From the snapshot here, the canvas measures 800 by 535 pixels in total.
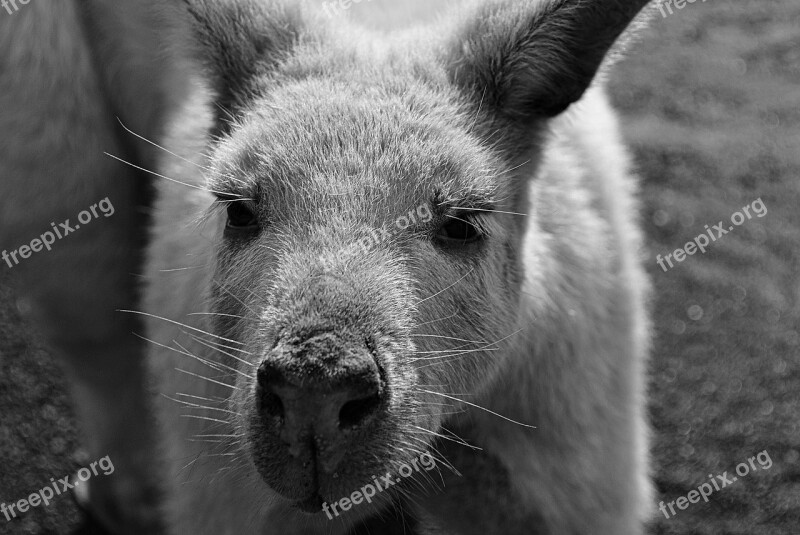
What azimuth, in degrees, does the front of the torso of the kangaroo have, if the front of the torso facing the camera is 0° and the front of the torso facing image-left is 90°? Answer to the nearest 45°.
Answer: approximately 0°
